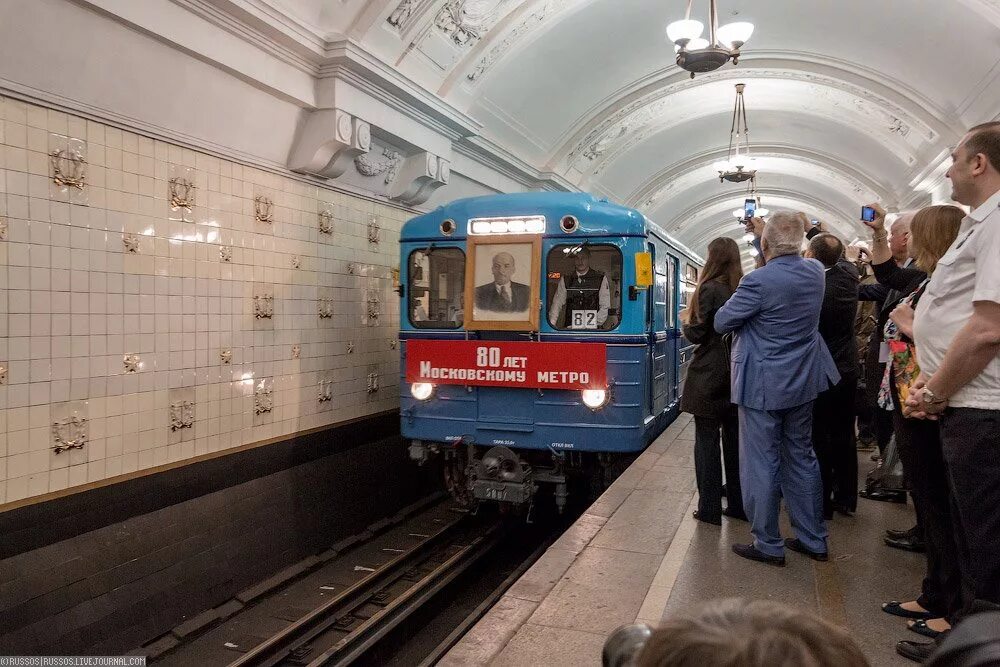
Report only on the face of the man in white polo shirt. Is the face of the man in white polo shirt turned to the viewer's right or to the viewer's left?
to the viewer's left

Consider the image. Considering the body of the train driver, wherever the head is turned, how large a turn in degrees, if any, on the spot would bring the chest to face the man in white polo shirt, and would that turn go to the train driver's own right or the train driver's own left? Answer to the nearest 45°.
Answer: approximately 45° to the train driver's own left

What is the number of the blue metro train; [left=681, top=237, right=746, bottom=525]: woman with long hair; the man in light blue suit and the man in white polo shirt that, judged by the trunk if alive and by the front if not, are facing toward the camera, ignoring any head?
1

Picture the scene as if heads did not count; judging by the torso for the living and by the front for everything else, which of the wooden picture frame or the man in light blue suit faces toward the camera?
the wooden picture frame

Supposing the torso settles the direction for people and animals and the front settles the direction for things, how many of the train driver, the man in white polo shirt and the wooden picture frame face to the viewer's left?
1

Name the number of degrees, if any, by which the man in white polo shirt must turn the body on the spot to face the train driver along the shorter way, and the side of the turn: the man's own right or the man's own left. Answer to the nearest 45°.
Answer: approximately 45° to the man's own right

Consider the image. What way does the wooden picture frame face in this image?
toward the camera

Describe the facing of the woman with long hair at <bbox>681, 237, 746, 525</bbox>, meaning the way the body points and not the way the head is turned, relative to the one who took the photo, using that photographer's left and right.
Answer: facing away from the viewer and to the left of the viewer

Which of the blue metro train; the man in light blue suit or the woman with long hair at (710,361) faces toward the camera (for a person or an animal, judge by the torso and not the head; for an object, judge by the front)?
the blue metro train

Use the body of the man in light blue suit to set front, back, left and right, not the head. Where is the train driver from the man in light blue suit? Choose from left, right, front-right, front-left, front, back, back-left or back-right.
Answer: front

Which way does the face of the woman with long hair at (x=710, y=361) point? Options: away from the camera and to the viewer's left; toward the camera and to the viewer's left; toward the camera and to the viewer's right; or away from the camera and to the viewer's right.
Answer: away from the camera and to the viewer's left

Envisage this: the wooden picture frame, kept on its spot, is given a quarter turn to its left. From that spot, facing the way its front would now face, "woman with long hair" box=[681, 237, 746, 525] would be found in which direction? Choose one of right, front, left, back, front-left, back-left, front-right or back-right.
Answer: front-right

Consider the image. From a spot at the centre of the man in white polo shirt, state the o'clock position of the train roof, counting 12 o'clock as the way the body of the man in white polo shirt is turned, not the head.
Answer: The train roof is roughly at 1 o'clock from the man in white polo shirt.

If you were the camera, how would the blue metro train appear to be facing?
facing the viewer

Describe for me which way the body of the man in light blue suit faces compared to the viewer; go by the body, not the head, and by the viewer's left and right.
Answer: facing away from the viewer and to the left of the viewer
